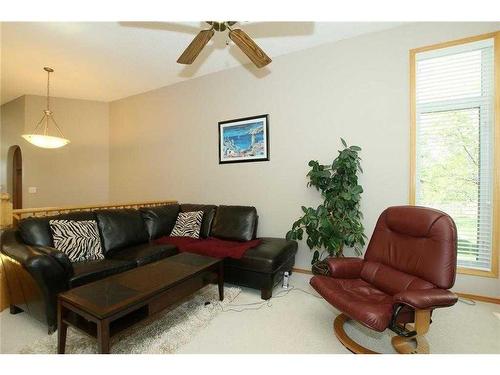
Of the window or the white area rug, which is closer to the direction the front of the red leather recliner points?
the white area rug

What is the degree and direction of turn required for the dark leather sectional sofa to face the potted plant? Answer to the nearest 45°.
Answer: approximately 45° to its left

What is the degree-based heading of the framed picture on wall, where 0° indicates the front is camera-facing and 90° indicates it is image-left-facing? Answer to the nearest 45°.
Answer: approximately 45°

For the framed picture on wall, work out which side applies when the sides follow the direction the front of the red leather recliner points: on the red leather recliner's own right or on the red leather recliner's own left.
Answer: on the red leather recliner's own right

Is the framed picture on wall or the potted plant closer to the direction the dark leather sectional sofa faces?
the potted plant

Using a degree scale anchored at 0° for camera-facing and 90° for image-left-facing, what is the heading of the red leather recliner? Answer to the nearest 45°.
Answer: approximately 45°

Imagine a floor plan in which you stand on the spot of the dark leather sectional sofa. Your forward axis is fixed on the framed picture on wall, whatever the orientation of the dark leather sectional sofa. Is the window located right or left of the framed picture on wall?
right

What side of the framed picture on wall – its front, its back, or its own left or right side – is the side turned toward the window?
left

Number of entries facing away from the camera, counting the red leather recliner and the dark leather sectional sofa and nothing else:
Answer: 0

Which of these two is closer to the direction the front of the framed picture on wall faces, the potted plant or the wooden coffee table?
the wooden coffee table

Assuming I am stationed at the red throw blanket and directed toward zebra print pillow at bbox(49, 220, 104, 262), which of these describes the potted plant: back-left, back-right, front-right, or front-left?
back-left
